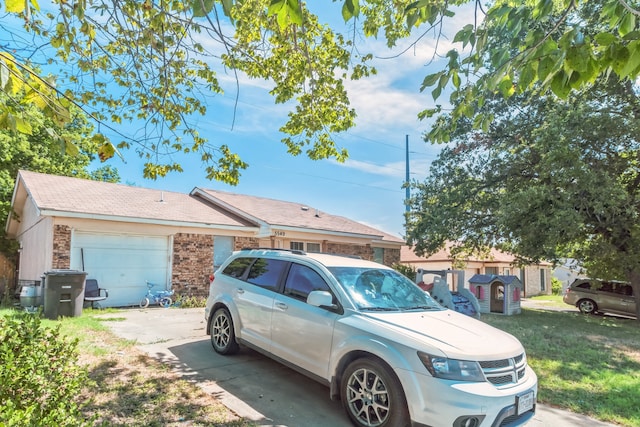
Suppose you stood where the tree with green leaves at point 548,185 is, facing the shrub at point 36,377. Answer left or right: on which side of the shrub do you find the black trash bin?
right

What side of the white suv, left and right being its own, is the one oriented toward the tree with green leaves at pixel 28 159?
back

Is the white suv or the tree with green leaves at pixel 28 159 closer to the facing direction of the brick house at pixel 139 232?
the white suv

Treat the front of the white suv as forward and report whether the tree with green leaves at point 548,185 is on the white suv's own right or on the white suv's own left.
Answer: on the white suv's own left

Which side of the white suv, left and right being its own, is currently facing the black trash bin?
back

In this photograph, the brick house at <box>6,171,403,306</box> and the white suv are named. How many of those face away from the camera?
0

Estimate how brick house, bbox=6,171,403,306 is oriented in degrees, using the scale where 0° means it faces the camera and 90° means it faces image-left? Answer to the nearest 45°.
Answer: approximately 315°

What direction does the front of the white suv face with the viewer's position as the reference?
facing the viewer and to the right of the viewer

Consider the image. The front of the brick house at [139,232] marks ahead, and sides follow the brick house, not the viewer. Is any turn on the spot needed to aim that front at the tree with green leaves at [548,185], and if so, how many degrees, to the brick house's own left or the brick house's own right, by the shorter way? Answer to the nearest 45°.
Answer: approximately 45° to the brick house's own left

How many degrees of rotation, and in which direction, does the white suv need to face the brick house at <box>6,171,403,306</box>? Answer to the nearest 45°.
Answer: approximately 180°

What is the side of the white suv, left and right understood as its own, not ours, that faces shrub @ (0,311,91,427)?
right
